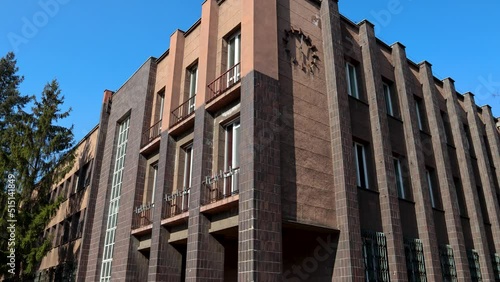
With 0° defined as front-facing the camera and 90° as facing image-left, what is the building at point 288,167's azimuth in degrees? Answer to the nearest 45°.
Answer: approximately 45°

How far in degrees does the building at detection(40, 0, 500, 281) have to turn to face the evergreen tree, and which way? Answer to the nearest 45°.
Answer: approximately 90° to its right
